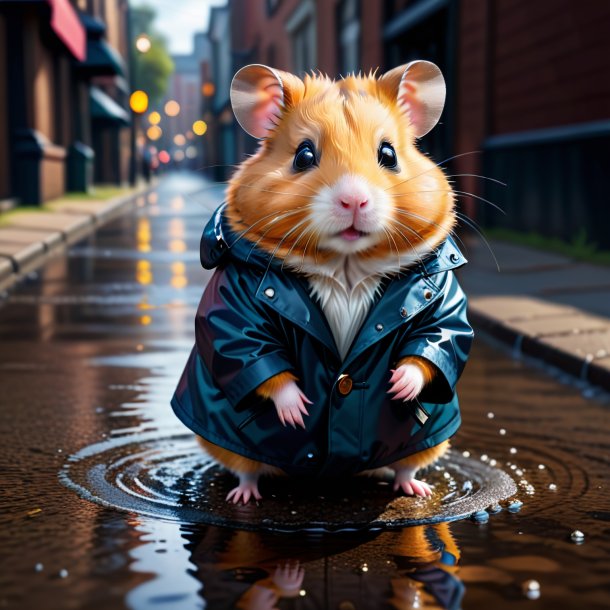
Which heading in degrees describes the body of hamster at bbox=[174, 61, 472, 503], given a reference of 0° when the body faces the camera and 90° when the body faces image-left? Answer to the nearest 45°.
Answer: approximately 0°

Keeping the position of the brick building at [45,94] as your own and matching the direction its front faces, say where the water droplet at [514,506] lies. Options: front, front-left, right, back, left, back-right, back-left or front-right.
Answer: right

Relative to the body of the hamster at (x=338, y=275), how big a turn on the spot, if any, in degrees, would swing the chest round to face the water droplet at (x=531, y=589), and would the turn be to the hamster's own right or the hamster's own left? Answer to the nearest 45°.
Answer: approximately 45° to the hamster's own left

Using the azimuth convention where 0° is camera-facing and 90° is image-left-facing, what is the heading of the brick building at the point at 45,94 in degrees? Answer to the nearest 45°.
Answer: approximately 270°

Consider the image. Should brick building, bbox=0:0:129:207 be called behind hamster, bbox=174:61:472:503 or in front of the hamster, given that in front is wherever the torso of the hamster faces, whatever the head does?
behind

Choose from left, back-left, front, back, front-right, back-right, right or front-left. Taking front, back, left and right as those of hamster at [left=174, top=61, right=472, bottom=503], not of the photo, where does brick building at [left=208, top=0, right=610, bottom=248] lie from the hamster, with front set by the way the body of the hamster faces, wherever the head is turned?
back

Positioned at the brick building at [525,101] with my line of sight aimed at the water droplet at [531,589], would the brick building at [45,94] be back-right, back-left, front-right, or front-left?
back-right

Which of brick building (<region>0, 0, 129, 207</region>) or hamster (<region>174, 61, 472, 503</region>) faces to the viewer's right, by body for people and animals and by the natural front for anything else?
the brick building

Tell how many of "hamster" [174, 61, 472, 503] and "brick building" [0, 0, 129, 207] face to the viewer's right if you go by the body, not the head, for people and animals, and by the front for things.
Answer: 1
